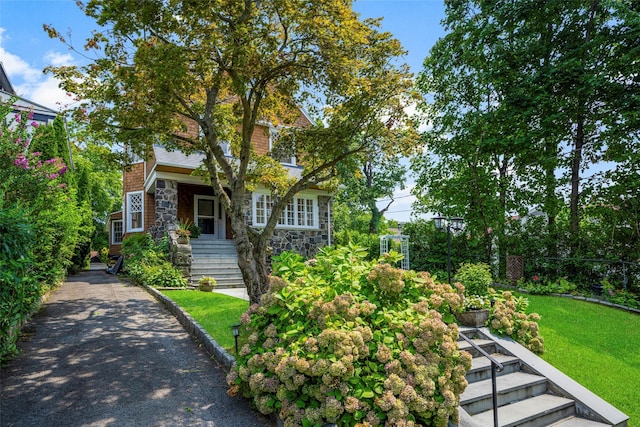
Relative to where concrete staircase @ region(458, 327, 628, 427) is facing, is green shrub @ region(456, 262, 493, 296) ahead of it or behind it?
behind

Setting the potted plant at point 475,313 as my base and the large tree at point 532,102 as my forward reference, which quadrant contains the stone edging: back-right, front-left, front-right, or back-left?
back-left

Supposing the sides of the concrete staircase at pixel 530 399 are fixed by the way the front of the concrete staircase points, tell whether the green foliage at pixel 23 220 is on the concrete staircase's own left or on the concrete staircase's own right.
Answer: on the concrete staircase's own right

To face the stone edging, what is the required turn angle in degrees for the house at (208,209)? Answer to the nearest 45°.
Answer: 0° — it already faces it

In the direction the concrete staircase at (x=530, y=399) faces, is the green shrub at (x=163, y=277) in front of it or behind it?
behind

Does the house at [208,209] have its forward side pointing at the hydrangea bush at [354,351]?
yes

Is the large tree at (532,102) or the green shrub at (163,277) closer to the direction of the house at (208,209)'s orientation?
the green shrub

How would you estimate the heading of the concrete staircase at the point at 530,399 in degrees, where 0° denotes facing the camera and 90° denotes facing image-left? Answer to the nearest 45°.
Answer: approximately 315°

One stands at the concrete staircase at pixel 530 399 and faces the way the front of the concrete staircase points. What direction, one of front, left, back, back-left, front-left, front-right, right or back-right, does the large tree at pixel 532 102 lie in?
back-left
